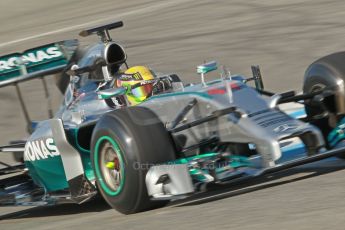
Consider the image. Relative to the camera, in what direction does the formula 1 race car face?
facing the viewer and to the right of the viewer
